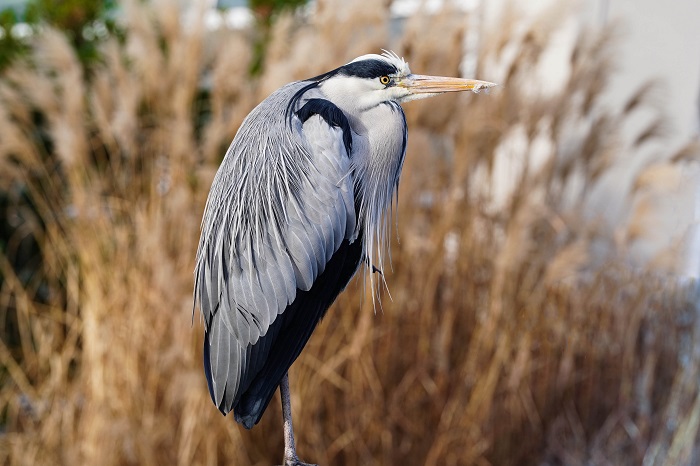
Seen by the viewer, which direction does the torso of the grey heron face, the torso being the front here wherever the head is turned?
to the viewer's right
